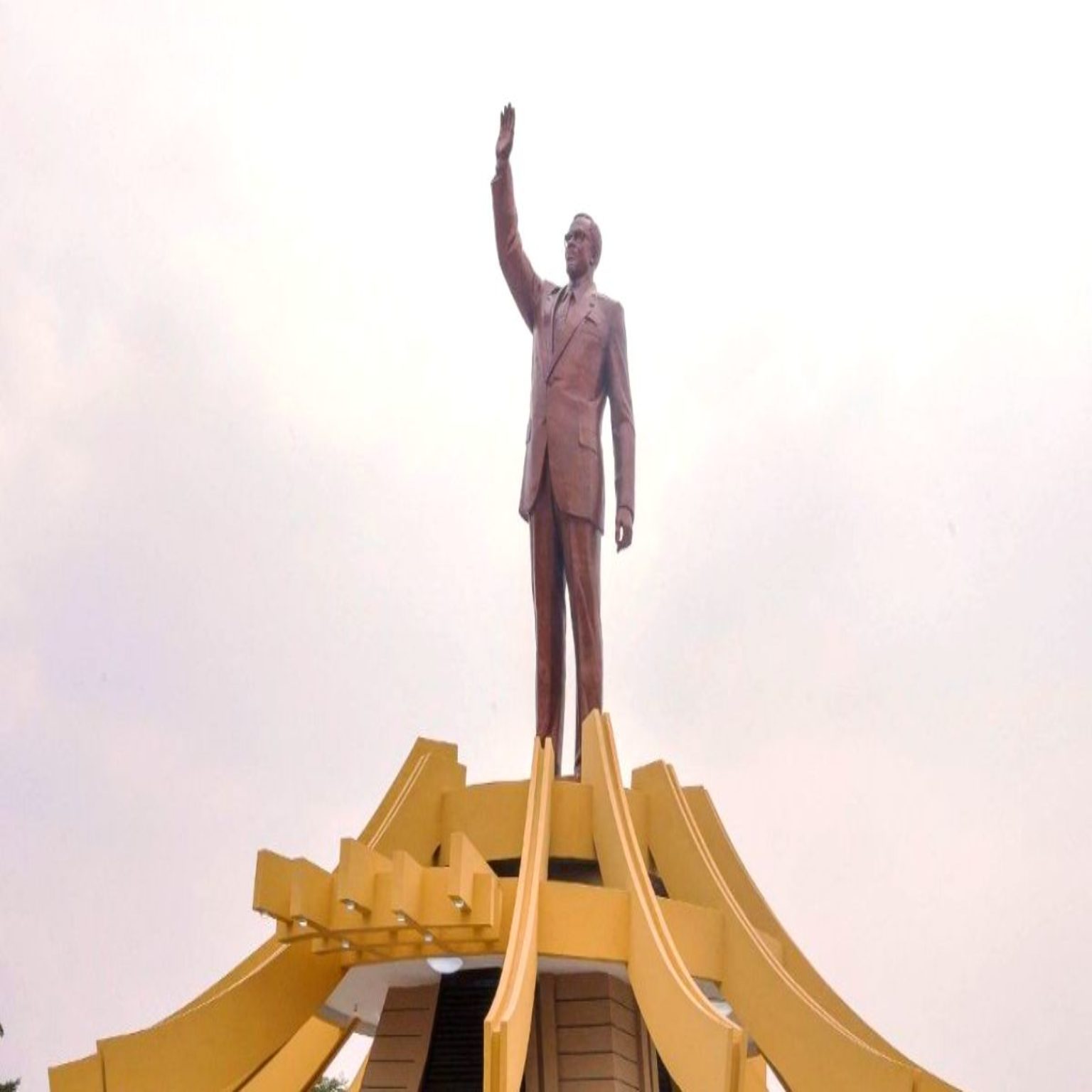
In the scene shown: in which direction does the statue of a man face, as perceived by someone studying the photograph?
facing the viewer and to the left of the viewer
